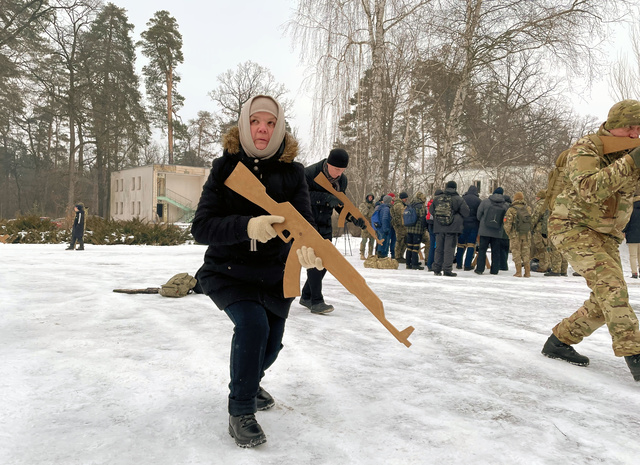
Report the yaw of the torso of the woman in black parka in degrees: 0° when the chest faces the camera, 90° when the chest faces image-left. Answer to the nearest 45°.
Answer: approximately 315°

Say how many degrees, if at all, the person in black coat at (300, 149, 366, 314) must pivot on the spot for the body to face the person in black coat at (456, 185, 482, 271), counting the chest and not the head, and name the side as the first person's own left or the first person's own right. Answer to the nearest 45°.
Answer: approximately 90° to the first person's own left

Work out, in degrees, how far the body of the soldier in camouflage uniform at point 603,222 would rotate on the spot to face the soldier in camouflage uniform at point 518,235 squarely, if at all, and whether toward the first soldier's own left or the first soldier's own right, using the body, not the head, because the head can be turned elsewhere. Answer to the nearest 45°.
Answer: approximately 90° to the first soldier's own left

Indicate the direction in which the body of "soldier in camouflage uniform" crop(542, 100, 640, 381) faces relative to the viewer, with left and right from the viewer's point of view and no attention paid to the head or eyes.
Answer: facing to the right of the viewer

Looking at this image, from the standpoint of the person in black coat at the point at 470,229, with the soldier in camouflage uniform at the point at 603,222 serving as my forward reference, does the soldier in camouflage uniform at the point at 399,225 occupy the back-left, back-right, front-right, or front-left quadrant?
back-right

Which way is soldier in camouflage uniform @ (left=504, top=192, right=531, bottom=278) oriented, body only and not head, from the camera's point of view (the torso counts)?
away from the camera

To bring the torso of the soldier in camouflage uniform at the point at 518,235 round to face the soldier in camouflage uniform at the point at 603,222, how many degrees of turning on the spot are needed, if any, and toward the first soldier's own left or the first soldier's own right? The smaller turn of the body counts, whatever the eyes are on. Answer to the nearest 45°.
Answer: approximately 180°

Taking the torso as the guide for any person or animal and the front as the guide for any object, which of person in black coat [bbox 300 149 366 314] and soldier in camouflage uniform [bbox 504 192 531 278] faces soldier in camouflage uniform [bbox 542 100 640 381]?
the person in black coat

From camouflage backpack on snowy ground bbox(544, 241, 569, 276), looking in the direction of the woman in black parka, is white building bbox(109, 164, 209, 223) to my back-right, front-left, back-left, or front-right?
back-right

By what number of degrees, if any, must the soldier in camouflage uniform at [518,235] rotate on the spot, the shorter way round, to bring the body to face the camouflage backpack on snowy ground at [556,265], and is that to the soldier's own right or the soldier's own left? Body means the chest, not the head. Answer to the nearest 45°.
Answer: approximately 45° to the soldier's own right
